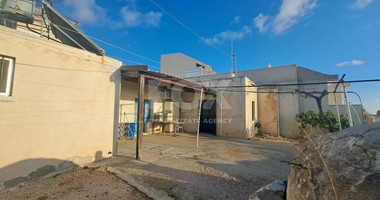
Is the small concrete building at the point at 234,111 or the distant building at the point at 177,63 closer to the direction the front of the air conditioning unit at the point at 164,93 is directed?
the small concrete building

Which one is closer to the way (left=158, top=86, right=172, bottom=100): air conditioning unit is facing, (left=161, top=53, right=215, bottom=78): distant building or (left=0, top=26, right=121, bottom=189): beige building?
the beige building

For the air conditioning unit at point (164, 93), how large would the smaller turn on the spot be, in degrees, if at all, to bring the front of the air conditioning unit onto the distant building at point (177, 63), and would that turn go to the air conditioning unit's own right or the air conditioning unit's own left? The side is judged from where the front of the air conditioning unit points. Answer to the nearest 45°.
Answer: approximately 135° to the air conditioning unit's own left

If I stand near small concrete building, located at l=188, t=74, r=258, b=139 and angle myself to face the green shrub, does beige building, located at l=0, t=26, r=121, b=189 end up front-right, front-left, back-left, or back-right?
back-right

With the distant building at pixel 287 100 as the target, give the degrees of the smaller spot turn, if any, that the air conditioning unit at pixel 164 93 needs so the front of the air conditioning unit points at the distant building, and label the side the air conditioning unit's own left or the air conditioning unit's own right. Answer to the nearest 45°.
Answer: approximately 45° to the air conditioning unit's own left

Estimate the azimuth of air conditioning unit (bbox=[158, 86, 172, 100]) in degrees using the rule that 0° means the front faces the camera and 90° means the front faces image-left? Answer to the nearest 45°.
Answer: approximately 315°

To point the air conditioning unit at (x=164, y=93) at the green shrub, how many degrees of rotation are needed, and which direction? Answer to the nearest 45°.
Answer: approximately 45° to its left

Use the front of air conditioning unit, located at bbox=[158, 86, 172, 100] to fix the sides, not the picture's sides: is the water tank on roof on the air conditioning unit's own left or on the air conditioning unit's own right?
on the air conditioning unit's own right

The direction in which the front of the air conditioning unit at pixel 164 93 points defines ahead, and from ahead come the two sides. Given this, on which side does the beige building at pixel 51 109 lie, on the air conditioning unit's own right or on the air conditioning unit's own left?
on the air conditioning unit's own right
